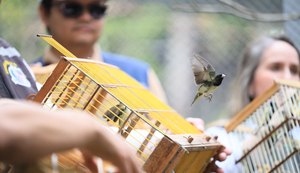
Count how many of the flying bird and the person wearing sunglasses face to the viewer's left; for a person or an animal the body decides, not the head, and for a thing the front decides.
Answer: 0

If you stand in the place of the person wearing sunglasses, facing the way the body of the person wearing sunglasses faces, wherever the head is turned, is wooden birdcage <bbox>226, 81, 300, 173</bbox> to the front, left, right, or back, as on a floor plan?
left

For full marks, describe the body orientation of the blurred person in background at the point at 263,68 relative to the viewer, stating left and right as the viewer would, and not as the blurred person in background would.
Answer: facing the viewer and to the right of the viewer

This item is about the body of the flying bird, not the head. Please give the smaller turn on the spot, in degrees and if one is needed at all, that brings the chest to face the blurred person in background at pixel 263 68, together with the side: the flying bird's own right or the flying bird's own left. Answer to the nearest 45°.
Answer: approximately 90° to the flying bird's own left

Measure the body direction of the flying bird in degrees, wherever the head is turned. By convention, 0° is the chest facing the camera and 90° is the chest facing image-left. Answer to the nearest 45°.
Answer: approximately 270°

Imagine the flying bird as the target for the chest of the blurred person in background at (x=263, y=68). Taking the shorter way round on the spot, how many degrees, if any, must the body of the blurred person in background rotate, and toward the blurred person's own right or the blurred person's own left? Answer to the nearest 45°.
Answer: approximately 45° to the blurred person's own right

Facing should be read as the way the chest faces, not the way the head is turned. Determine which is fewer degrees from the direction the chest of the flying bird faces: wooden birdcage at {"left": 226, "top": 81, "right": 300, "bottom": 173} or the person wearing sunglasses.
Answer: the wooden birdcage

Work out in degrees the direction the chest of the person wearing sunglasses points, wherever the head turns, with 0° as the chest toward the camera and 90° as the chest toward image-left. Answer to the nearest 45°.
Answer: approximately 315°

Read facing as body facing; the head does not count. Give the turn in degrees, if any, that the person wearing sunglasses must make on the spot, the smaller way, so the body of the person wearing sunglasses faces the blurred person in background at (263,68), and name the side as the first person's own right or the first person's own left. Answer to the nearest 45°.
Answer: approximately 45° to the first person's own left
